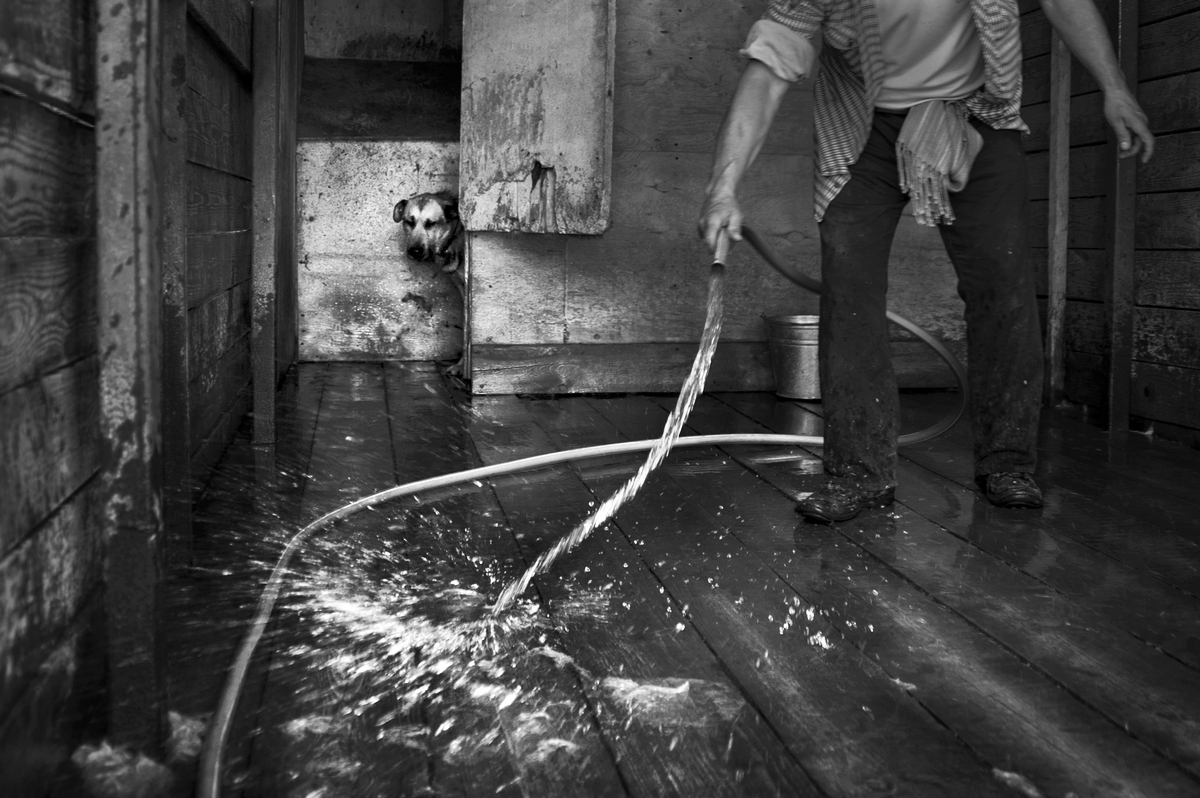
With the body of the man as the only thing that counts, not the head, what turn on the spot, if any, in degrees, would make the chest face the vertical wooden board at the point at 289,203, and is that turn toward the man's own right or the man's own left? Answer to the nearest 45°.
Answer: approximately 135° to the man's own right

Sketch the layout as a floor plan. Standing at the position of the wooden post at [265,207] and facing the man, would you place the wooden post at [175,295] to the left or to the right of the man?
right

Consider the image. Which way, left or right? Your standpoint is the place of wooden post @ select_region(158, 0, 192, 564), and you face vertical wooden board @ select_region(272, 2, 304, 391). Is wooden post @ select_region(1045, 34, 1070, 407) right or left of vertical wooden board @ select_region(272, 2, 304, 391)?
right

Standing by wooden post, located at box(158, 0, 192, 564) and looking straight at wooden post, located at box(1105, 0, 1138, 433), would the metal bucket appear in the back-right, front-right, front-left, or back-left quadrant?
front-left

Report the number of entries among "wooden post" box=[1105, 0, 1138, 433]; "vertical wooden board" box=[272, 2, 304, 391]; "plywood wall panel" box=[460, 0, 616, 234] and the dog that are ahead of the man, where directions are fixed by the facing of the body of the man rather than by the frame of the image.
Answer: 0

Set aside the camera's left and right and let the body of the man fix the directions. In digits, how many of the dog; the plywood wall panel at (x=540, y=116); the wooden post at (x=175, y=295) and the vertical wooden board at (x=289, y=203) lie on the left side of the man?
0

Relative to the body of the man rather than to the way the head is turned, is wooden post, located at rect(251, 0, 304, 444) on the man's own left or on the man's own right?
on the man's own right

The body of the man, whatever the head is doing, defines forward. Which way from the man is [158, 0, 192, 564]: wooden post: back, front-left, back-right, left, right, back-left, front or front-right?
front-right

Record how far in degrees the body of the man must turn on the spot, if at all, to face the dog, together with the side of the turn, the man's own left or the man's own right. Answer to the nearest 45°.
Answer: approximately 135° to the man's own right

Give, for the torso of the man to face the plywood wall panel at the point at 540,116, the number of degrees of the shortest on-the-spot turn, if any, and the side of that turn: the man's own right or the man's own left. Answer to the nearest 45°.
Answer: approximately 135° to the man's own right

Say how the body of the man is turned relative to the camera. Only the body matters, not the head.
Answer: toward the camera

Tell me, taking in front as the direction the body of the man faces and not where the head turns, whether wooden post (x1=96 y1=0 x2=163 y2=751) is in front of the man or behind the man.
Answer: in front
